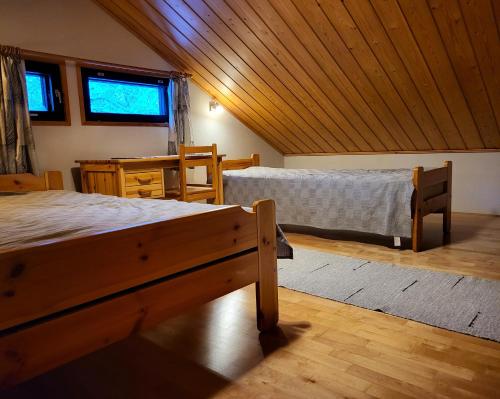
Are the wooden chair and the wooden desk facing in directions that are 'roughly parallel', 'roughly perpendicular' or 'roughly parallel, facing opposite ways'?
roughly parallel, facing opposite ways

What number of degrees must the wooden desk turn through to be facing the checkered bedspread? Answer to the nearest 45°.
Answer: approximately 45° to its left

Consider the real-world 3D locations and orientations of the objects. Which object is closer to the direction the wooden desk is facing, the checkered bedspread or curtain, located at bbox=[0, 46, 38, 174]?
the checkered bedspread

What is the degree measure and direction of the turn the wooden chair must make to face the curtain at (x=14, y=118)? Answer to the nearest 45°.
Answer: approximately 45° to its left

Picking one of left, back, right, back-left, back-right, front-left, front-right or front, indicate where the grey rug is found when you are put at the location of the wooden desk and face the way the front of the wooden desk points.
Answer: front

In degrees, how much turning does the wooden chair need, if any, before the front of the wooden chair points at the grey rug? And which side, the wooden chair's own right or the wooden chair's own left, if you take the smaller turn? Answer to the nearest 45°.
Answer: approximately 180°

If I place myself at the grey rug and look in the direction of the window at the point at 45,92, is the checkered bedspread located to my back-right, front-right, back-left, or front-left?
front-right

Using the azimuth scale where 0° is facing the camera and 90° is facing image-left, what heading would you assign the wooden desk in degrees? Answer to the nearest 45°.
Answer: approximately 315°

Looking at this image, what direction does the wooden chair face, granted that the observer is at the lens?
facing away from the viewer and to the left of the viewer
